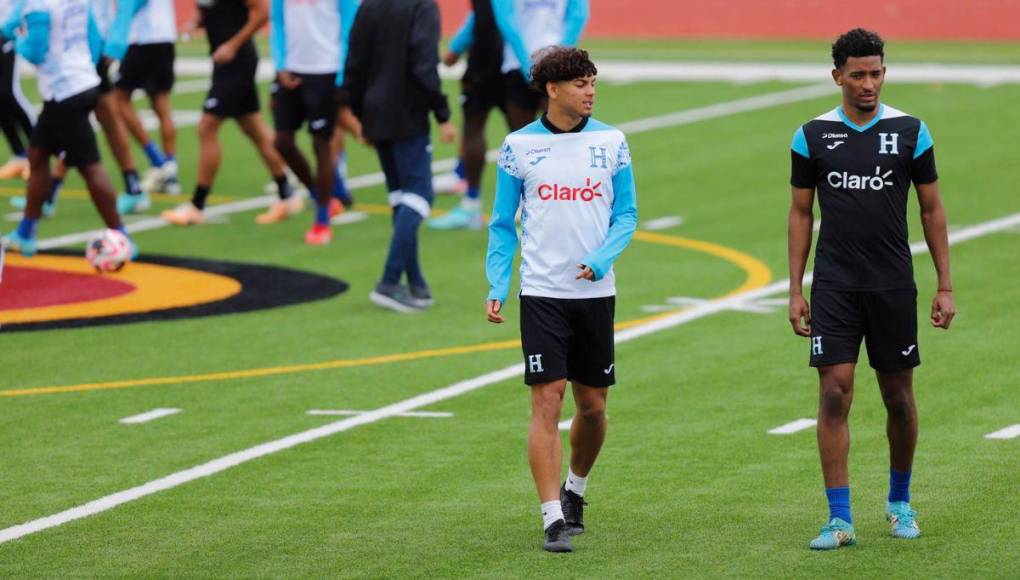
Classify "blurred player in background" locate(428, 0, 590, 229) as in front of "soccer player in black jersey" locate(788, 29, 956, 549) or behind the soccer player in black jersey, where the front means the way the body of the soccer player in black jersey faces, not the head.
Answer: behind

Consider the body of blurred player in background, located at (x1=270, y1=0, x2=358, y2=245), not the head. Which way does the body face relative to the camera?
toward the camera

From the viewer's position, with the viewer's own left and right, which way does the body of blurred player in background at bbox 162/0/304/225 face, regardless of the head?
facing to the left of the viewer

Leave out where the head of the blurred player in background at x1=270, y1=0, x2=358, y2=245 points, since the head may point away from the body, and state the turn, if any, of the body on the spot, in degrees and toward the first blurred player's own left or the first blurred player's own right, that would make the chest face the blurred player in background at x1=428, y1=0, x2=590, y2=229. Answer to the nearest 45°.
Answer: approximately 90° to the first blurred player's own left

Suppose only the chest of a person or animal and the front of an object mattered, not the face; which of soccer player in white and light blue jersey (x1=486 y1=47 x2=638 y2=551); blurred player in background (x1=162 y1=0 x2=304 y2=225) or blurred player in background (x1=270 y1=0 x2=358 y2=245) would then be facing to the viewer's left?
blurred player in background (x1=162 y1=0 x2=304 y2=225)

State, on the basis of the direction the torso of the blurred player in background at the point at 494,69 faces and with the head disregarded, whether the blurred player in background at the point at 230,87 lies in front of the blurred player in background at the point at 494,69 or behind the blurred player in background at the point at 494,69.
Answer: in front

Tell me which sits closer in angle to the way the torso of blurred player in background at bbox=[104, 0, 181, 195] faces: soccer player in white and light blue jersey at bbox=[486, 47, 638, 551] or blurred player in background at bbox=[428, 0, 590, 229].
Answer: the soccer player in white and light blue jersey

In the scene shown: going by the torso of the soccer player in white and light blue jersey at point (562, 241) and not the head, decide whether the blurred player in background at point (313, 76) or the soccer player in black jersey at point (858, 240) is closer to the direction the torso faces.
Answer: the soccer player in black jersey

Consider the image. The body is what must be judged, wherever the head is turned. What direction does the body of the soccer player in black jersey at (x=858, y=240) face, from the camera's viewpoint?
toward the camera

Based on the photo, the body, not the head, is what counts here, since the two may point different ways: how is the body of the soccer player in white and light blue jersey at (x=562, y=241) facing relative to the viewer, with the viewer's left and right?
facing the viewer

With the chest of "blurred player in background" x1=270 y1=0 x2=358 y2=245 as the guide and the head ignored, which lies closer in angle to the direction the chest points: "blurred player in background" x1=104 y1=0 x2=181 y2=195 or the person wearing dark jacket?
the person wearing dark jacket

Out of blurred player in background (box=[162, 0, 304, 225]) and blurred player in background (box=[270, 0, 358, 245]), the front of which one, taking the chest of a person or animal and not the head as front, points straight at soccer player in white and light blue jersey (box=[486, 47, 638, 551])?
blurred player in background (box=[270, 0, 358, 245])
